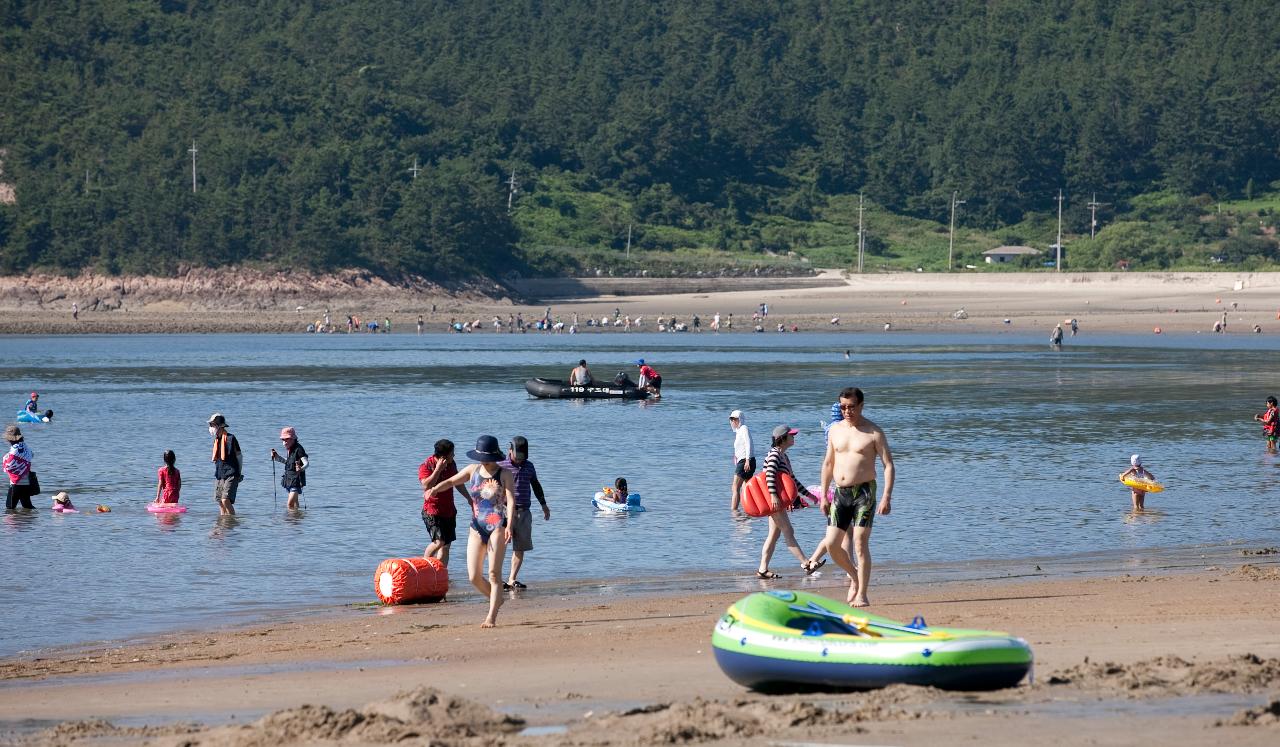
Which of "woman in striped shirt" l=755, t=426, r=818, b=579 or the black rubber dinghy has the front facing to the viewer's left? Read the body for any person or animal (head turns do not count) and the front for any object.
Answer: the black rubber dinghy

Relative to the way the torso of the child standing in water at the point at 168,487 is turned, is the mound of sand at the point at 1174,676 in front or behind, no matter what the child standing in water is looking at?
behind

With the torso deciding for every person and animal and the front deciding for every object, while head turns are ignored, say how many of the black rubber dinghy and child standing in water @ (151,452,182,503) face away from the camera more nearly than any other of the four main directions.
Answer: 1

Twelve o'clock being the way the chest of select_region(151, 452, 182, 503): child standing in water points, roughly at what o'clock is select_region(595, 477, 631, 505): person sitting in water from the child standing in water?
The person sitting in water is roughly at 4 o'clock from the child standing in water.

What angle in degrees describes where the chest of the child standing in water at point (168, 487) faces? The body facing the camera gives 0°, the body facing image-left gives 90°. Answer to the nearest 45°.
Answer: approximately 180°

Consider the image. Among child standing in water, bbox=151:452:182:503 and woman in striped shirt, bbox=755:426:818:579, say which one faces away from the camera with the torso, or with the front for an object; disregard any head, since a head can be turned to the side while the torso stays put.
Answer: the child standing in water

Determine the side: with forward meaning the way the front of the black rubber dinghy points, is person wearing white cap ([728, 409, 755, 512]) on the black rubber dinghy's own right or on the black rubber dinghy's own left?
on the black rubber dinghy's own left

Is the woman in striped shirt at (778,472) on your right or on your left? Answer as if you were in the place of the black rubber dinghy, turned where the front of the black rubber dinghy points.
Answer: on your left

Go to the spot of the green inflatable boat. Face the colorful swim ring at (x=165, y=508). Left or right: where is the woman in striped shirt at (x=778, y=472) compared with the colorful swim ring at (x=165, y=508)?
right

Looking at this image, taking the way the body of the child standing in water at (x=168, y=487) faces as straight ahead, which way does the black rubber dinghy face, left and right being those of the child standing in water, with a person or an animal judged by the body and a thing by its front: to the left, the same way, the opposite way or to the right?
to the left

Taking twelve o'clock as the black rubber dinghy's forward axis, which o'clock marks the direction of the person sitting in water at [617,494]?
The person sitting in water is roughly at 9 o'clock from the black rubber dinghy.

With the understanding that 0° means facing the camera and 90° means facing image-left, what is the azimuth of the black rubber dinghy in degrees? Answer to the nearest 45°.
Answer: approximately 90°

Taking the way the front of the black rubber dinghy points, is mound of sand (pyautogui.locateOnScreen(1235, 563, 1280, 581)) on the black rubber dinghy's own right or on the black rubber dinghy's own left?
on the black rubber dinghy's own left
